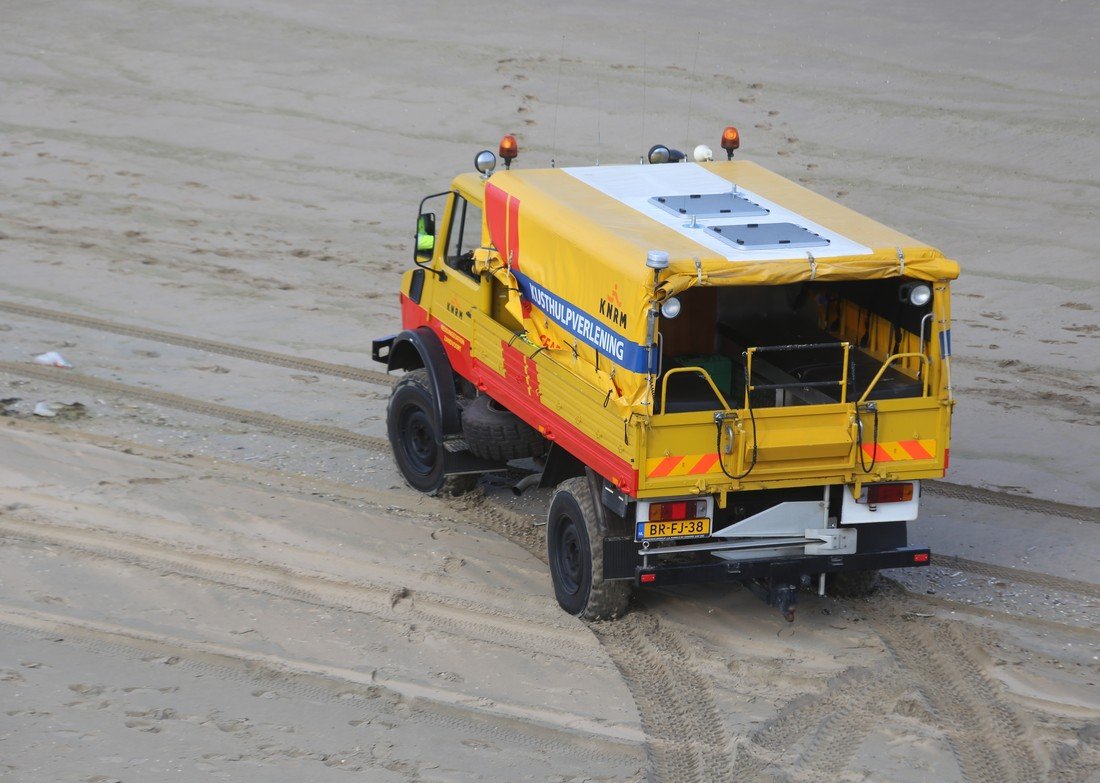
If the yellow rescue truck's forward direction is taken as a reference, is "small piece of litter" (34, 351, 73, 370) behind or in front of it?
in front

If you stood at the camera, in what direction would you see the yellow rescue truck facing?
facing away from the viewer and to the left of the viewer
